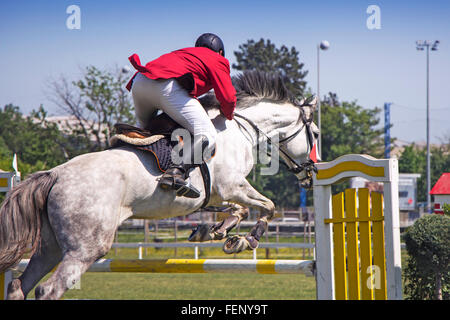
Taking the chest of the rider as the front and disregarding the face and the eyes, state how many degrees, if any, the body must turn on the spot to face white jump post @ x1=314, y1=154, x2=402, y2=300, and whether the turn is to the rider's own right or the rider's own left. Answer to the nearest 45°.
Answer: approximately 45° to the rider's own right

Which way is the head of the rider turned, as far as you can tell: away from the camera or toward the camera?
away from the camera

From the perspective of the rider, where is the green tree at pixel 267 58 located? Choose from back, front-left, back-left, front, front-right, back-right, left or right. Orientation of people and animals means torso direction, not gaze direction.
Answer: front-left

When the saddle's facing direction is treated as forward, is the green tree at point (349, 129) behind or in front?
in front

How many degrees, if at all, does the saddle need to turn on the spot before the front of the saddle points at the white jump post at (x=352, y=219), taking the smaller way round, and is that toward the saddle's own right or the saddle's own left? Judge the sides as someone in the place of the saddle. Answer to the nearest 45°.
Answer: approximately 45° to the saddle's own right

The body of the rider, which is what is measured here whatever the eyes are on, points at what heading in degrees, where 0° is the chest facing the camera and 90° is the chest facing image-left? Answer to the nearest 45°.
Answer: approximately 225°

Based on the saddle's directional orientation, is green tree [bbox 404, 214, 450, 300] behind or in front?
in front

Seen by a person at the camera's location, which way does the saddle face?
facing away from the viewer and to the right of the viewer
